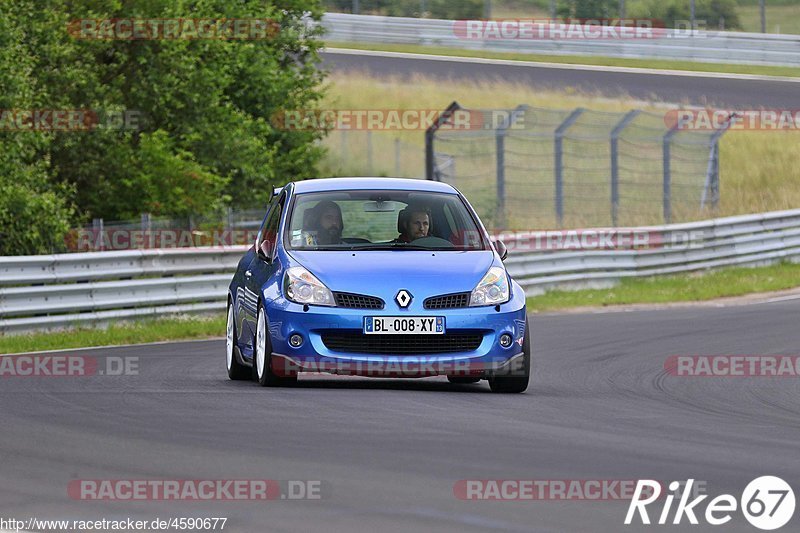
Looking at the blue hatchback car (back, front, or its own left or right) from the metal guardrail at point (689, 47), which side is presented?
back

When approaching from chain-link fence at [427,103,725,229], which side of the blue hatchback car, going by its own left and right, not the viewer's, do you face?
back

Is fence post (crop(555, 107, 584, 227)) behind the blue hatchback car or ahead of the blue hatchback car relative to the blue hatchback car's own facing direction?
behind

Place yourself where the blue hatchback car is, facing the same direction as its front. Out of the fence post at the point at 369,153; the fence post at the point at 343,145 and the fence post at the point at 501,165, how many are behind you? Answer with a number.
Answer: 3

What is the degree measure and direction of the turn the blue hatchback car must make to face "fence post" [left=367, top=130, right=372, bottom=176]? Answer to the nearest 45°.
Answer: approximately 180°

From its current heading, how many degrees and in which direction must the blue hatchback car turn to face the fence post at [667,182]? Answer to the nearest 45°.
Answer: approximately 180°

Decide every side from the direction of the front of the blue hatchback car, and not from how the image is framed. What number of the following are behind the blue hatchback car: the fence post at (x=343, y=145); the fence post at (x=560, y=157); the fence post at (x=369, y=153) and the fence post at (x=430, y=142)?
4

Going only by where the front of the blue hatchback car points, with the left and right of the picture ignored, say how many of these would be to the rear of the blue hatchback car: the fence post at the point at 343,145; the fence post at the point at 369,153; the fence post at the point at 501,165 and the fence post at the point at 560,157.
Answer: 4

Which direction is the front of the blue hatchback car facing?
toward the camera

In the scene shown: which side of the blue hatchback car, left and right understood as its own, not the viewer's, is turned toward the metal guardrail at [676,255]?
back

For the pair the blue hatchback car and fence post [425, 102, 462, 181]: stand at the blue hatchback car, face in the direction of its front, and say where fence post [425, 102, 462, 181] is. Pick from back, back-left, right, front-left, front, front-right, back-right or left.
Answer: back

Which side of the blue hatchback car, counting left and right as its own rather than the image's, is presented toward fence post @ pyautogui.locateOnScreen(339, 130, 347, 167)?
back

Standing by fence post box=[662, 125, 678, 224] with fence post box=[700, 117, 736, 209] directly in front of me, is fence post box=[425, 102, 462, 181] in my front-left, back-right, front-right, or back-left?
back-left
